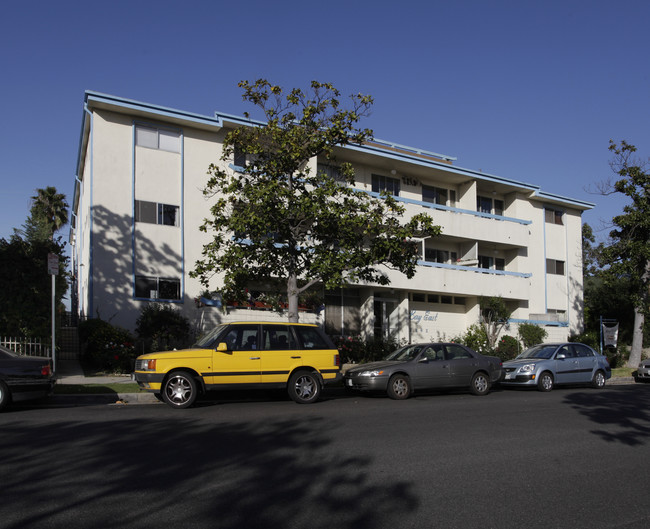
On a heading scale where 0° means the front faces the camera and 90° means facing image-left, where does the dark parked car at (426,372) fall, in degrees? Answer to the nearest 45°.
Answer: approximately 45°

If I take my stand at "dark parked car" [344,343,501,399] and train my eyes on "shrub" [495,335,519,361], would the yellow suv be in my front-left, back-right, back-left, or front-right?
back-left

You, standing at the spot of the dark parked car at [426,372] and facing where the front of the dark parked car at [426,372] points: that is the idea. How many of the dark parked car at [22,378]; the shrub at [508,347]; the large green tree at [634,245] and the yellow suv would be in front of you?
2

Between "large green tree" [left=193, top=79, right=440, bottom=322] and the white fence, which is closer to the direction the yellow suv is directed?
the white fence

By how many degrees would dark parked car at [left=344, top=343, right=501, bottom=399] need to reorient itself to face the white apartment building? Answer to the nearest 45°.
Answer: approximately 135° to its right

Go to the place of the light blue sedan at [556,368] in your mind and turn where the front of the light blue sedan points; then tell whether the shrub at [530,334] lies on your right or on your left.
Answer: on your right

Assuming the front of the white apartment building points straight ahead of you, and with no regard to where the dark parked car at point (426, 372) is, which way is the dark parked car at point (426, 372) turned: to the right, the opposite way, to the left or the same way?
to the right

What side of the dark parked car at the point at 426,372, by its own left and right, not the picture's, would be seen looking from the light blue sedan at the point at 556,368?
back

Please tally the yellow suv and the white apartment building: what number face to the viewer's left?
1

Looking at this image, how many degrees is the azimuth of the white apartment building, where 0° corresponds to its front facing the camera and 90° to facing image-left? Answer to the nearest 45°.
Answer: approximately 315°

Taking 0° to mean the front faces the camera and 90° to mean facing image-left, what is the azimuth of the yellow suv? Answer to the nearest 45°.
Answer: approximately 90°

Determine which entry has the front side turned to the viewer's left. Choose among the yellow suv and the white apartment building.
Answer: the yellow suv

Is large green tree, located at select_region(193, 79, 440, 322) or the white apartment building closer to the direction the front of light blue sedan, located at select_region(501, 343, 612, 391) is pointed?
the large green tree

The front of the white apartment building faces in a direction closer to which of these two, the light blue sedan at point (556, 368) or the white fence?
the light blue sedan
